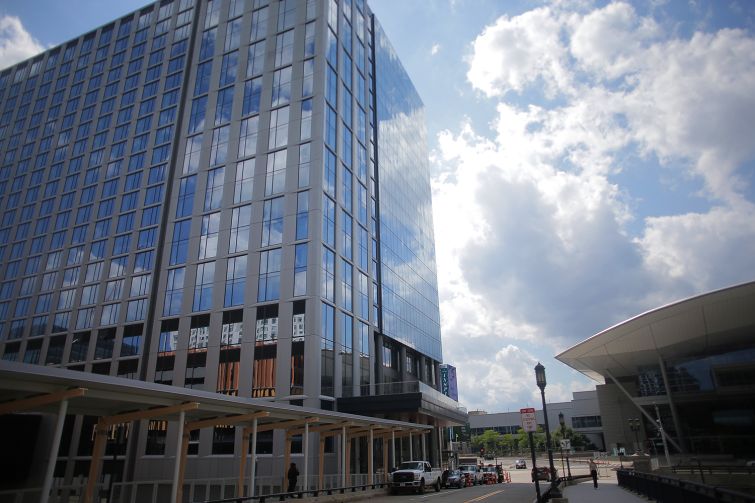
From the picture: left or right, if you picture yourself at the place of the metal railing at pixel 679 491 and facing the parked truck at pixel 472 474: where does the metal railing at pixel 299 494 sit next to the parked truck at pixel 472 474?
left

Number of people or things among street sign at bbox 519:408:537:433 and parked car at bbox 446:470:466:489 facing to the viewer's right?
0

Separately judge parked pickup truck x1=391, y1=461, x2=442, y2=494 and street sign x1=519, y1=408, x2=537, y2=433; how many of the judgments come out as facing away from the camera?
0

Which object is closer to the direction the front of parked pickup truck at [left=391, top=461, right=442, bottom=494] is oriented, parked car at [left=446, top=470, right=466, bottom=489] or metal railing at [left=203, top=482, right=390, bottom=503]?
the metal railing

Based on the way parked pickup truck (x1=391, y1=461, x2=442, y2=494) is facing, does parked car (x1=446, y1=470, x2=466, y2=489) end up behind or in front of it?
behind
